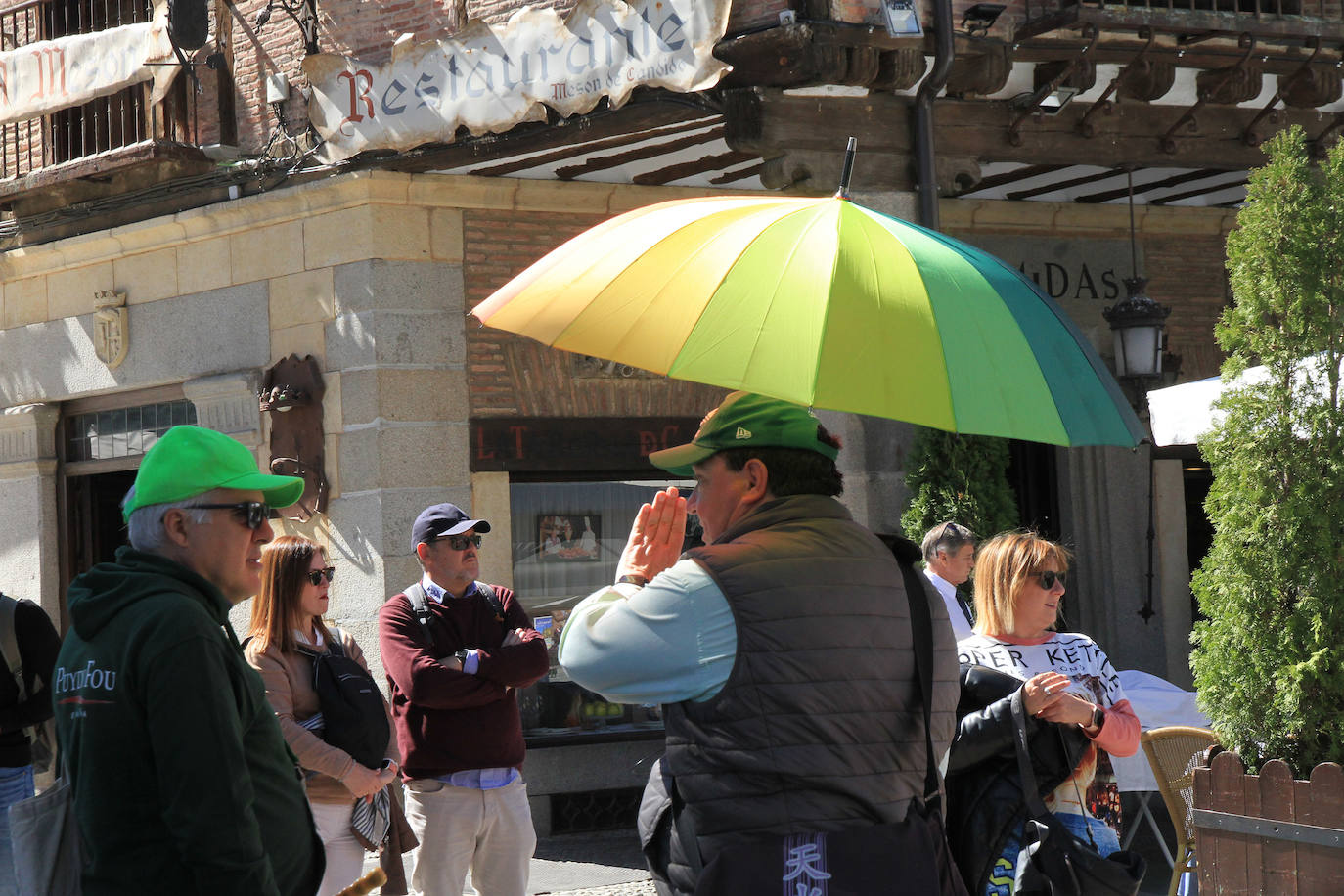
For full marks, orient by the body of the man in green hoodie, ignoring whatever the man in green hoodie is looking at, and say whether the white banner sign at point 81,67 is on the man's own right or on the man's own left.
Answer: on the man's own left

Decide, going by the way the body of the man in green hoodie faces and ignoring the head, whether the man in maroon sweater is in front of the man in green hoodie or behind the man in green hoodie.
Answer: in front

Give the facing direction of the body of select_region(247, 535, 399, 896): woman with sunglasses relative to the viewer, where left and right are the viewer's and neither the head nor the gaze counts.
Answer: facing the viewer and to the right of the viewer

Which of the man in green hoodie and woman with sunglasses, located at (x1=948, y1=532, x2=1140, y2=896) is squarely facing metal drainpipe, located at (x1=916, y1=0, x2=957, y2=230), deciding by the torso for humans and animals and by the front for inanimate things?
the man in green hoodie

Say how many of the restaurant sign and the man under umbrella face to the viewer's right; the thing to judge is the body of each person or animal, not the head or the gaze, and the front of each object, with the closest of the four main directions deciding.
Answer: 0

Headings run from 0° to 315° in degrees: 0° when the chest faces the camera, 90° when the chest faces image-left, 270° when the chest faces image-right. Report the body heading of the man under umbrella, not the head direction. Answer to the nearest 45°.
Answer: approximately 135°

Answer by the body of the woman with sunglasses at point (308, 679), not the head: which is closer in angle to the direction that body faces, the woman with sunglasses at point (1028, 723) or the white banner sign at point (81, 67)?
the woman with sunglasses

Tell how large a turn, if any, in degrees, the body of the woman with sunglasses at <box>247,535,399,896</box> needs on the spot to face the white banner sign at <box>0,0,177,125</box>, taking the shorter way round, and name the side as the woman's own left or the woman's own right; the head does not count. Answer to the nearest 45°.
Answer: approximately 135° to the woman's own left

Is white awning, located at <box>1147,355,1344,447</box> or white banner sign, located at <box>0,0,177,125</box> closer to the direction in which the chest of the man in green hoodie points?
the white awning

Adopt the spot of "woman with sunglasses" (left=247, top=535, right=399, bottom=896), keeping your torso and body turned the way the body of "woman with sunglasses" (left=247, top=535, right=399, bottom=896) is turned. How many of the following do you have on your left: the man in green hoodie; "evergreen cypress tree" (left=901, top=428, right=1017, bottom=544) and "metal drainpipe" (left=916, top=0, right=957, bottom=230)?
2

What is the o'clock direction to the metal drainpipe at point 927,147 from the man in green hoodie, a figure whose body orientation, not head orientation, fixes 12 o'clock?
The metal drainpipe is roughly at 12 o'clock from the man in green hoodie.

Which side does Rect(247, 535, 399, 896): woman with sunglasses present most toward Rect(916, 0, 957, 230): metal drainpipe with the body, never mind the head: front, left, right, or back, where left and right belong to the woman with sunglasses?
left

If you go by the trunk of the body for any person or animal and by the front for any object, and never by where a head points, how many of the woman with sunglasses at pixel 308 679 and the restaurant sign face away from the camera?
0

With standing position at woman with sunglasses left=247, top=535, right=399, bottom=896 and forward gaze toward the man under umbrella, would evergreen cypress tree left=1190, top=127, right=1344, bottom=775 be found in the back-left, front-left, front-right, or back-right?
front-left
